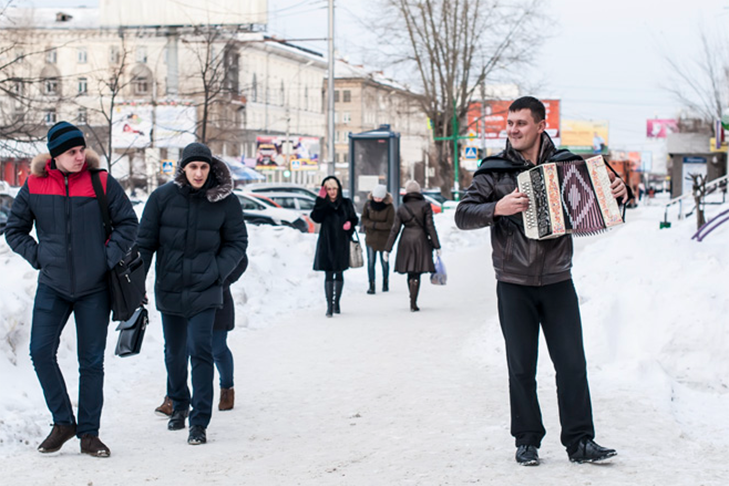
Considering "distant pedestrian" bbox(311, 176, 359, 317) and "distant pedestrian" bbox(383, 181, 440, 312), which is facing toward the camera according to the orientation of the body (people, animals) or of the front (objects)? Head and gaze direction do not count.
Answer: "distant pedestrian" bbox(311, 176, 359, 317)

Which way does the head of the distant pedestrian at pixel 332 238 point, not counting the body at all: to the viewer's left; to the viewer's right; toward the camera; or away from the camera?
toward the camera

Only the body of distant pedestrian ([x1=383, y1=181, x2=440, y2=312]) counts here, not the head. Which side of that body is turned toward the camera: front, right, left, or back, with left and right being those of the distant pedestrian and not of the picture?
back

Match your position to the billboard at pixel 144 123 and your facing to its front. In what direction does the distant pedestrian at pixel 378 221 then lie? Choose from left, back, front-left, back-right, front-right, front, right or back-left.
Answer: front

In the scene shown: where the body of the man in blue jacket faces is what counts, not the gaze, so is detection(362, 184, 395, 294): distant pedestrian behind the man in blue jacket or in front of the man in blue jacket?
behind

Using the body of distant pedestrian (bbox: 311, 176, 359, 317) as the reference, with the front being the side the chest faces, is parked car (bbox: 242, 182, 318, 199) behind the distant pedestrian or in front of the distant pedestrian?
behind

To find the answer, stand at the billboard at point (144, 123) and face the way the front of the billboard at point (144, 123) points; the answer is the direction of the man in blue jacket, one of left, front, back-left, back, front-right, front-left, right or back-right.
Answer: front

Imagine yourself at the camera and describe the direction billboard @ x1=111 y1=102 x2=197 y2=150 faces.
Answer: facing the viewer

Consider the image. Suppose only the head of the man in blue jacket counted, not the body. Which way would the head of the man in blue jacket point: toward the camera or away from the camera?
toward the camera

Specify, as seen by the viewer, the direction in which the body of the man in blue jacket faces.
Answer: toward the camera

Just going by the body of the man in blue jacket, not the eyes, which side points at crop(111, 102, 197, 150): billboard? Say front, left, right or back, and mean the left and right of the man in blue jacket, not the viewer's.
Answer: back

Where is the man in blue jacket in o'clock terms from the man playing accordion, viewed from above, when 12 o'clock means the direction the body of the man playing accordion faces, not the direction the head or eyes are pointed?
The man in blue jacket is roughly at 3 o'clock from the man playing accordion.

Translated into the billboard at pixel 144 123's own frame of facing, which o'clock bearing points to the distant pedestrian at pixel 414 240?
The distant pedestrian is roughly at 12 o'clock from the billboard.

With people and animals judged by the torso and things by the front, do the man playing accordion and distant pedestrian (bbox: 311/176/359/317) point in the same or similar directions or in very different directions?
same or similar directions

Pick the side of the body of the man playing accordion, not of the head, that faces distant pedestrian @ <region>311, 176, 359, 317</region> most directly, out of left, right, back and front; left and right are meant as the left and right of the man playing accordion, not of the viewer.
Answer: back

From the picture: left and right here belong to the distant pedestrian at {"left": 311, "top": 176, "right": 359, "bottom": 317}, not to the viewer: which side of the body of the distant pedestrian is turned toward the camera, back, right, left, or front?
front
